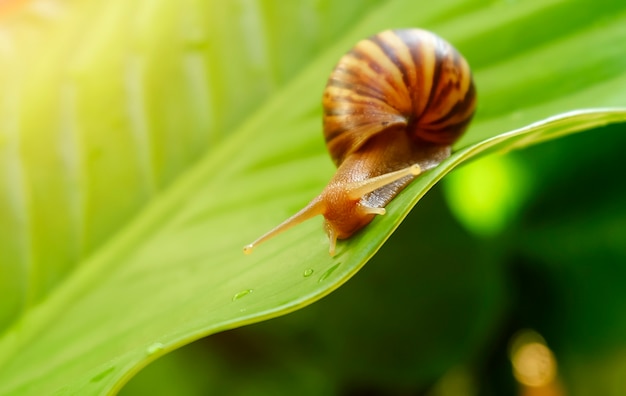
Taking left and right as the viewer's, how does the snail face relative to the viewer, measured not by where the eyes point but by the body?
facing the viewer and to the left of the viewer

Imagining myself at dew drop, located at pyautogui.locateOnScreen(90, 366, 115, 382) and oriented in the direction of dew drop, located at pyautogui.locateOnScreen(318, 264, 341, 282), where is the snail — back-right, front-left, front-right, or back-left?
front-left
